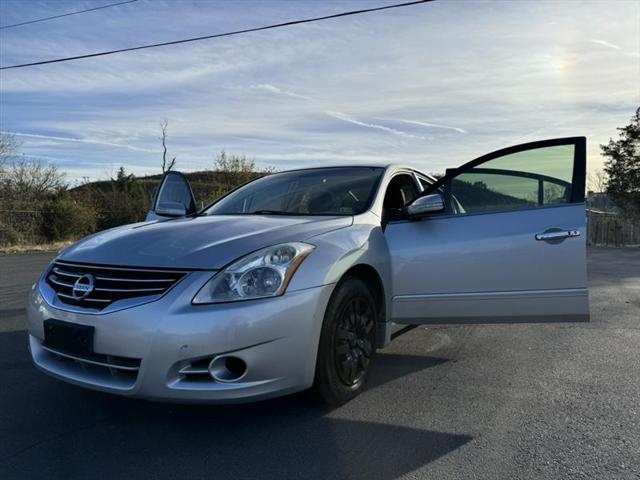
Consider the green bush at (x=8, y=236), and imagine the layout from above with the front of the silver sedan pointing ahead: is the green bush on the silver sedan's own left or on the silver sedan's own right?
on the silver sedan's own right

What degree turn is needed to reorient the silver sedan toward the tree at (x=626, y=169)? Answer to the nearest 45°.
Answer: approximately 180°

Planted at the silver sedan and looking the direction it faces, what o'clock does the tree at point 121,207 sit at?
The tree is roughly at 4 o'clock from the silver sedan.

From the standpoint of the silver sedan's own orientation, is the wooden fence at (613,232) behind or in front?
behind

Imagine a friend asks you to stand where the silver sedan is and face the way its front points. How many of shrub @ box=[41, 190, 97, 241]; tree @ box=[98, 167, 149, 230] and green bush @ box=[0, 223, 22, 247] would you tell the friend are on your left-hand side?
0

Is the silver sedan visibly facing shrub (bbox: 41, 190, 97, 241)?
no

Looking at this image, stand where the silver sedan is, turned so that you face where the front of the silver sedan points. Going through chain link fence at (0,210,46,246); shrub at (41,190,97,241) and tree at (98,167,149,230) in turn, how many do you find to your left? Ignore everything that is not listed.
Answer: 0

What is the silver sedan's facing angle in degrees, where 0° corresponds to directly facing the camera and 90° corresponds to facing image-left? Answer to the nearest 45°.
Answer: approximately 45°

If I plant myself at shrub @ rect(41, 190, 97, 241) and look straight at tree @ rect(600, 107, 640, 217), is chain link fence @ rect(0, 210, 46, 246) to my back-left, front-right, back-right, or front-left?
back-right

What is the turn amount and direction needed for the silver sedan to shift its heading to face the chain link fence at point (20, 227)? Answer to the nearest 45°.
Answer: approximately 90° to its right
